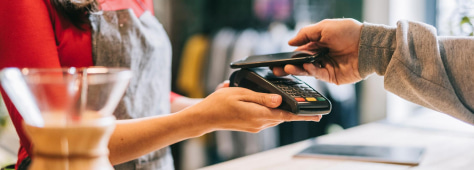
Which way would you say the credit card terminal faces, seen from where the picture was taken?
facing the viewer and to the right of the viewer

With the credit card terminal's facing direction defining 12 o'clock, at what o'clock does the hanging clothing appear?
The hanging clothing is roughly at 7 o'clock from the credit card terminal.

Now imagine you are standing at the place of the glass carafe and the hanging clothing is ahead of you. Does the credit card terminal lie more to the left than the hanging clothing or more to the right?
right

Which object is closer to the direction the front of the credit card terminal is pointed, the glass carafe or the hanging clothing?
the glass carafe

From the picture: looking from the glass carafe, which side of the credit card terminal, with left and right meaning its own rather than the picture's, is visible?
right
